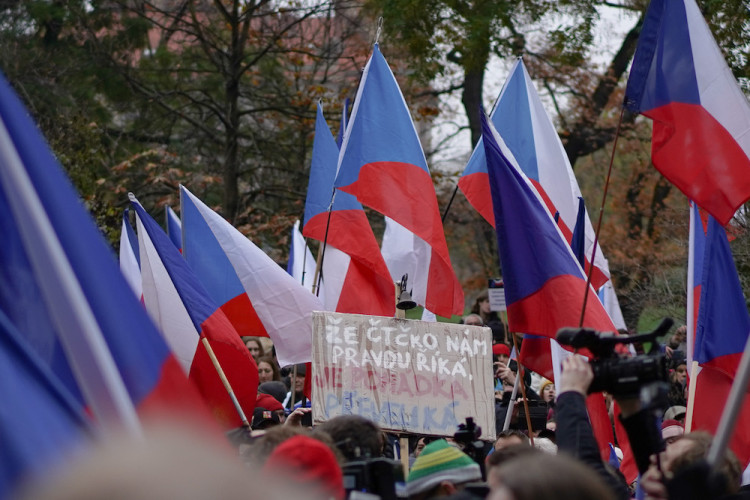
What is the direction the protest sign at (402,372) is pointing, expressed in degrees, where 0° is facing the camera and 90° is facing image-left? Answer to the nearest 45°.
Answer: approximately 0°

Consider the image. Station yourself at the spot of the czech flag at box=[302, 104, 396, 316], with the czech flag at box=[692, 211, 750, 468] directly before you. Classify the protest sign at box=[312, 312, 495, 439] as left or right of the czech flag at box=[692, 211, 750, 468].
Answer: right

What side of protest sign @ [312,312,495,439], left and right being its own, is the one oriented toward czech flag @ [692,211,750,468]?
left

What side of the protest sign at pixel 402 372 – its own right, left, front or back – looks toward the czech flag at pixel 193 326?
right

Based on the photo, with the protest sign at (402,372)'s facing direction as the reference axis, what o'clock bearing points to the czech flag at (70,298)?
The czech flag is roughly at 1 o'clock from the protest sign.

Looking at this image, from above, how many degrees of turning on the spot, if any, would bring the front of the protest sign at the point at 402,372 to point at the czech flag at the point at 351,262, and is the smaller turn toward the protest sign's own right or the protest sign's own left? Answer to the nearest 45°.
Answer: approximately 180°
